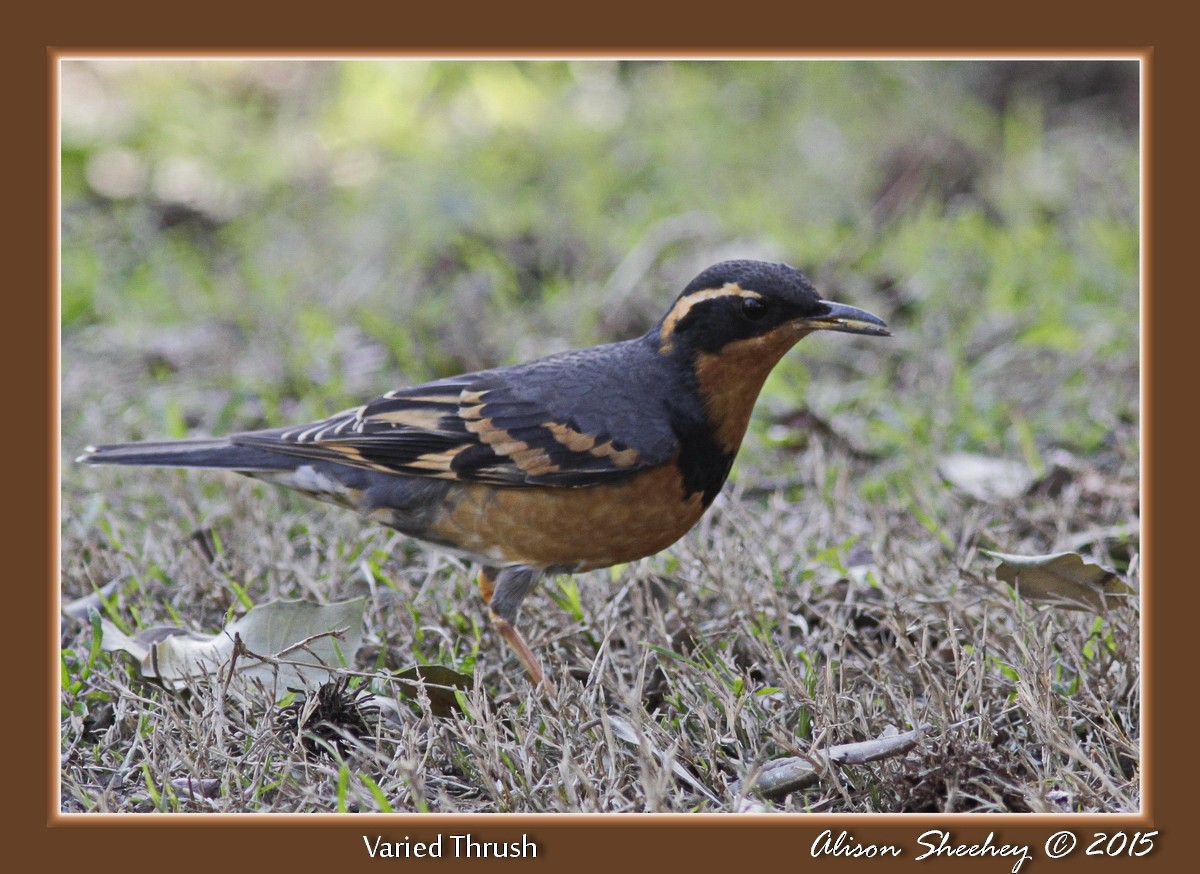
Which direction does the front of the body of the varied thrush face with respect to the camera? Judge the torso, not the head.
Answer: to the viewer's right

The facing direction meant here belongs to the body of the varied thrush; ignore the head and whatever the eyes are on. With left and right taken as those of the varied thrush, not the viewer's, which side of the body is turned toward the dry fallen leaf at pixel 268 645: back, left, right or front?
back

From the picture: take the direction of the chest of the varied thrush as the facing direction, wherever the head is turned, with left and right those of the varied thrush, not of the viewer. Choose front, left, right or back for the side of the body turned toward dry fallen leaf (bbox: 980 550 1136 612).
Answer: front

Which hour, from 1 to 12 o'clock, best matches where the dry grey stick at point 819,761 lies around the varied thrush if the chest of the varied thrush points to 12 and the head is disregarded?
The dry grey stick is roughly at 2 o'clock from the varied thrush.

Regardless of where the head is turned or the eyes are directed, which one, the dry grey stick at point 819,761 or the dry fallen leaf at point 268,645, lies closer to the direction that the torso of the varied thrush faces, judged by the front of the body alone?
the dry grey stick
